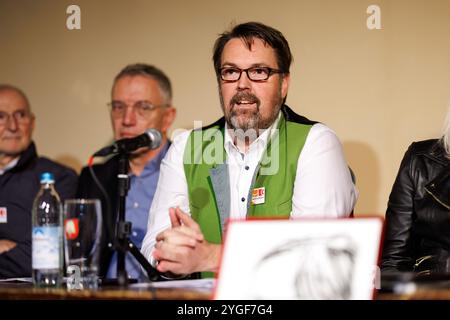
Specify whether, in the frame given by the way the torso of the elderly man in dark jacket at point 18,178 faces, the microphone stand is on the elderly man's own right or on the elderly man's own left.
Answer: on the elderly man's own left

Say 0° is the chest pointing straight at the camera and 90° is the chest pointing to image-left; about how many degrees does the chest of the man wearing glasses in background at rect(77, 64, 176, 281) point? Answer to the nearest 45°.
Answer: approximately 45°

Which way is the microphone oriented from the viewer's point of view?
to the viewer's right

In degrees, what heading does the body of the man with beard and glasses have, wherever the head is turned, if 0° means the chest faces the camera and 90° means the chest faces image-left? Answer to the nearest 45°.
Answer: approximately 45°

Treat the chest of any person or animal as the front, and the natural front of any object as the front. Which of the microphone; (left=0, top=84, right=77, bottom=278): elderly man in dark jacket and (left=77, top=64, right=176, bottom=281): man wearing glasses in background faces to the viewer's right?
the microphone

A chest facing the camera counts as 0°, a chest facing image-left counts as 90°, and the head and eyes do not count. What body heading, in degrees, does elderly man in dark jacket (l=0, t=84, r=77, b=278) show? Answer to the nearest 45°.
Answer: approximately 45°

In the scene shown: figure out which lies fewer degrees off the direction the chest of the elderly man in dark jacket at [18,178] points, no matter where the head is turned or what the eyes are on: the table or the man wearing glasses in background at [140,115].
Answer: the table

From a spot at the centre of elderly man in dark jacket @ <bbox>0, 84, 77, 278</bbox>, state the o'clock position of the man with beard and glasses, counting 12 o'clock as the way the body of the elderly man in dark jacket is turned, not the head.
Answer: The man with beard and glasses is roughly at 9 o'clock from the elderly man in dark jacket.

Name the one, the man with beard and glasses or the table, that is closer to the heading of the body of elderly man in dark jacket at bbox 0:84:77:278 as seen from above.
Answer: the table

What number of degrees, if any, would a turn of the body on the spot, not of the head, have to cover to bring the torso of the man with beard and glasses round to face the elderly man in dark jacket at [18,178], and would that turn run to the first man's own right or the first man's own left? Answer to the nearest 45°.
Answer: approximately 90° to the first man's own right
